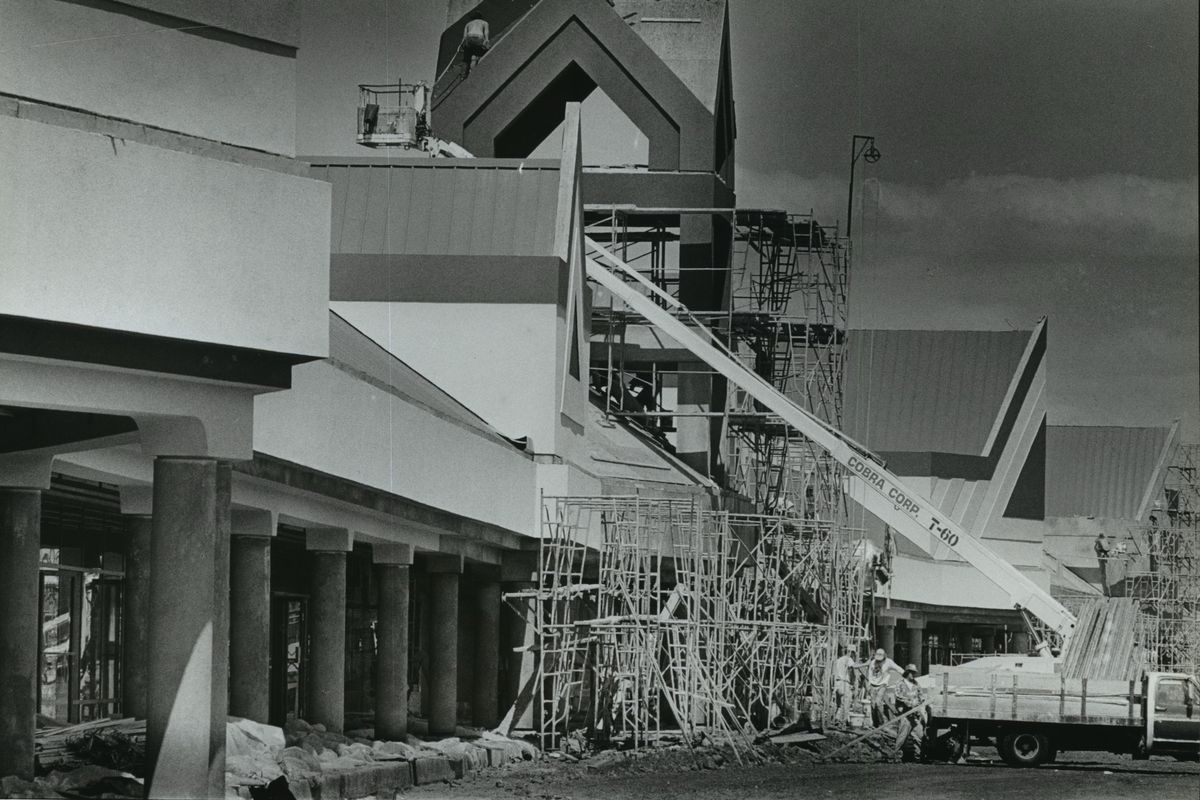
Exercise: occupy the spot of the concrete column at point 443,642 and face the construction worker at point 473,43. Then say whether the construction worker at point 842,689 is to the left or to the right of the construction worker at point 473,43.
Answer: right

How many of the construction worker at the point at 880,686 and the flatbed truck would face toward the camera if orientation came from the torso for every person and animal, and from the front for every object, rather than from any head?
1

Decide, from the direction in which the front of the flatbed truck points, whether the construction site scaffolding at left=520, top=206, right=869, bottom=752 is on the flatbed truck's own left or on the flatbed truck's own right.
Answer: on the flatbed truck's own left

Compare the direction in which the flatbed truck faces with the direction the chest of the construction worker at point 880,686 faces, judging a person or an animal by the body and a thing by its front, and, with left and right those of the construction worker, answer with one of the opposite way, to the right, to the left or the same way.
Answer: to the left

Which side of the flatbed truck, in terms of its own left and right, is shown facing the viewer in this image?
right

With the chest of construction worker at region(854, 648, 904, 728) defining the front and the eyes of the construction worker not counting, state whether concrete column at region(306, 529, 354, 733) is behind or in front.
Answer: in front

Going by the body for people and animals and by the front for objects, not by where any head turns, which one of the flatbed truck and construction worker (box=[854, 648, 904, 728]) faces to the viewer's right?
the flatbed truck

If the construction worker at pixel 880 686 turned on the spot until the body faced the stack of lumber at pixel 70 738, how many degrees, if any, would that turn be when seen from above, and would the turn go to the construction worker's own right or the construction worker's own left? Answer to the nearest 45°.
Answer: approximately 45° to the construction worker's own right

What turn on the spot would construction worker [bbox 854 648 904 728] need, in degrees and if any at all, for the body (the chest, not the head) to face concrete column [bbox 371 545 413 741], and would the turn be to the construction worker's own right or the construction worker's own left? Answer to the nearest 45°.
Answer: approximately 45° to the construction worker's own right

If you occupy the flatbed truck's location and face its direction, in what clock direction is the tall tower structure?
The tall tower structure is roughly at 8 o'clock from the flatbed truck.

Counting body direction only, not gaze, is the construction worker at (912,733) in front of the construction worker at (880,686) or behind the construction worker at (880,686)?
in front
